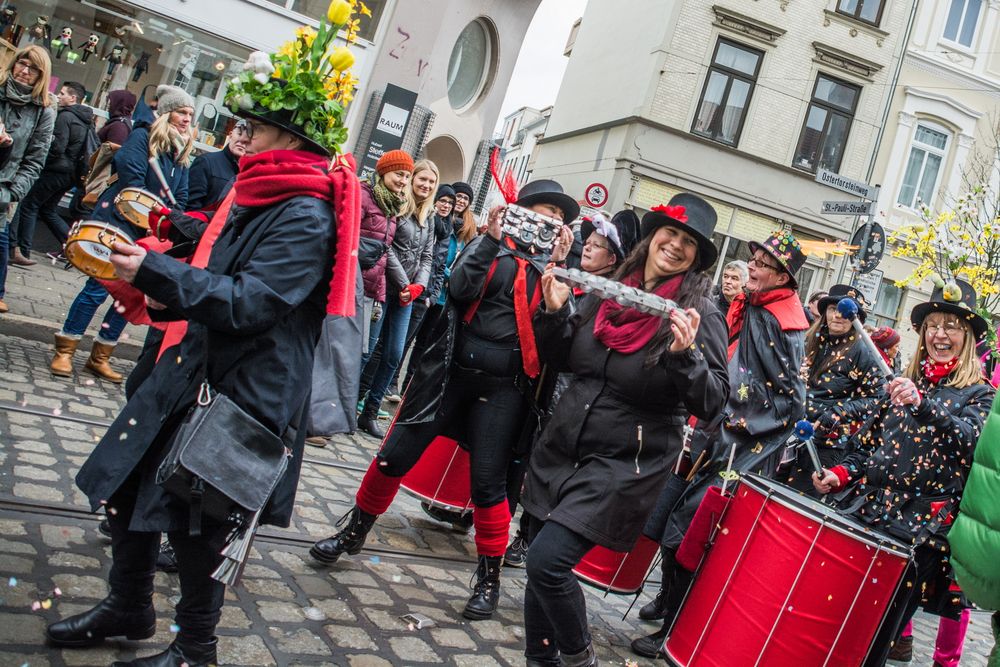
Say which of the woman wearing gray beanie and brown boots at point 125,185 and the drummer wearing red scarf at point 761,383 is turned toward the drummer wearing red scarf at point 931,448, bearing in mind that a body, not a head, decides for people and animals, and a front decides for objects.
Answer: the woman wearing gray beanie and brown boots

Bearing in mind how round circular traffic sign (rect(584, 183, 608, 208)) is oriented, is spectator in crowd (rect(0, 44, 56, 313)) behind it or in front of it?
in front

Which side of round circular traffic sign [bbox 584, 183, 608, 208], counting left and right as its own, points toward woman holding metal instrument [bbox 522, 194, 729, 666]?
front

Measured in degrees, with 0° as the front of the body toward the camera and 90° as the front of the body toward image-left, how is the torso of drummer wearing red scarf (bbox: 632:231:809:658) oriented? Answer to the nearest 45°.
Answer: approximately 90°

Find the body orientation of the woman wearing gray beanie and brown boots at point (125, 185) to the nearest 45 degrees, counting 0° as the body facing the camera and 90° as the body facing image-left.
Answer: approximately 315°

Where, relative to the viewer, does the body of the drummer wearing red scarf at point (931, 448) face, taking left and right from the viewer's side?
facing the viewer and to the left of the viewer

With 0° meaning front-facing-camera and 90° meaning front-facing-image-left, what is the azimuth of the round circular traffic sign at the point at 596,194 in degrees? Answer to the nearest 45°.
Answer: approximately 0°

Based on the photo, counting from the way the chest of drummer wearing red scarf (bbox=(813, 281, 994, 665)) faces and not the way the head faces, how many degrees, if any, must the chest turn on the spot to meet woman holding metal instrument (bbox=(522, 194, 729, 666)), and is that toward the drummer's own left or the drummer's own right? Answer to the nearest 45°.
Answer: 0° — they already face them

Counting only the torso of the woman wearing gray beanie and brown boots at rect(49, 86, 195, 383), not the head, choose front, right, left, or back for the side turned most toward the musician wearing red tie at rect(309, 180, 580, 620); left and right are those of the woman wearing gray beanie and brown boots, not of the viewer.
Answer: front
